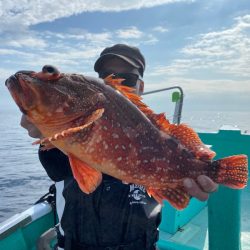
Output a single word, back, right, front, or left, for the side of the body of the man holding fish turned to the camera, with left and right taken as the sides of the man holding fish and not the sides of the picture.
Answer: front
